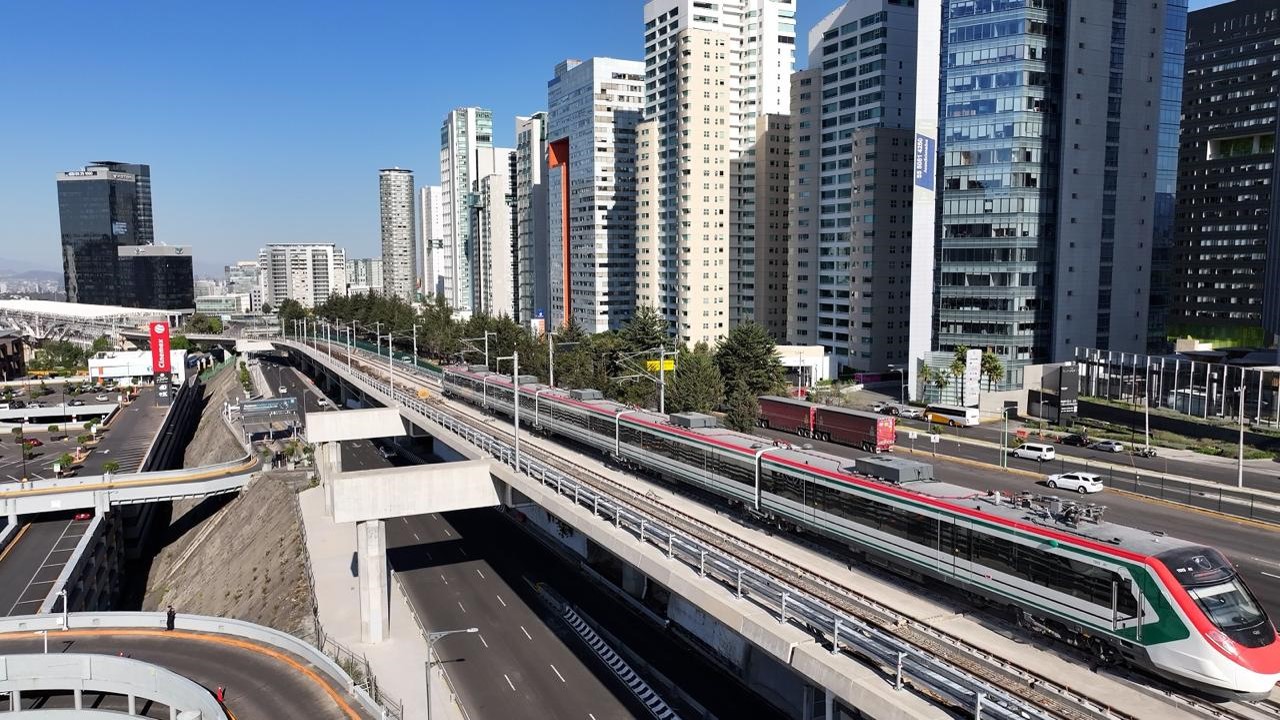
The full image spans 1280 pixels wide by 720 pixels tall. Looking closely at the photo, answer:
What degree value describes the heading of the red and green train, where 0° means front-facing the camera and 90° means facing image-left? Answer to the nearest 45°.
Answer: approximately 315°

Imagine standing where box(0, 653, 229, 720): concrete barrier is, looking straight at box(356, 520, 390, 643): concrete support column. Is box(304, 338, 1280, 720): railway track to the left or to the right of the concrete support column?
right

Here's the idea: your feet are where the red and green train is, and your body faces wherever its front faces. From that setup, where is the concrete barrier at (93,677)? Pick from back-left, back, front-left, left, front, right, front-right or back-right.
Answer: back-right

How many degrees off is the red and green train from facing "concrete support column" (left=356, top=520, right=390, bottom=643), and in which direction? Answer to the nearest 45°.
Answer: approximately 135° to its right

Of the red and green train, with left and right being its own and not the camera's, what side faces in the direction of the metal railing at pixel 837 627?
right
